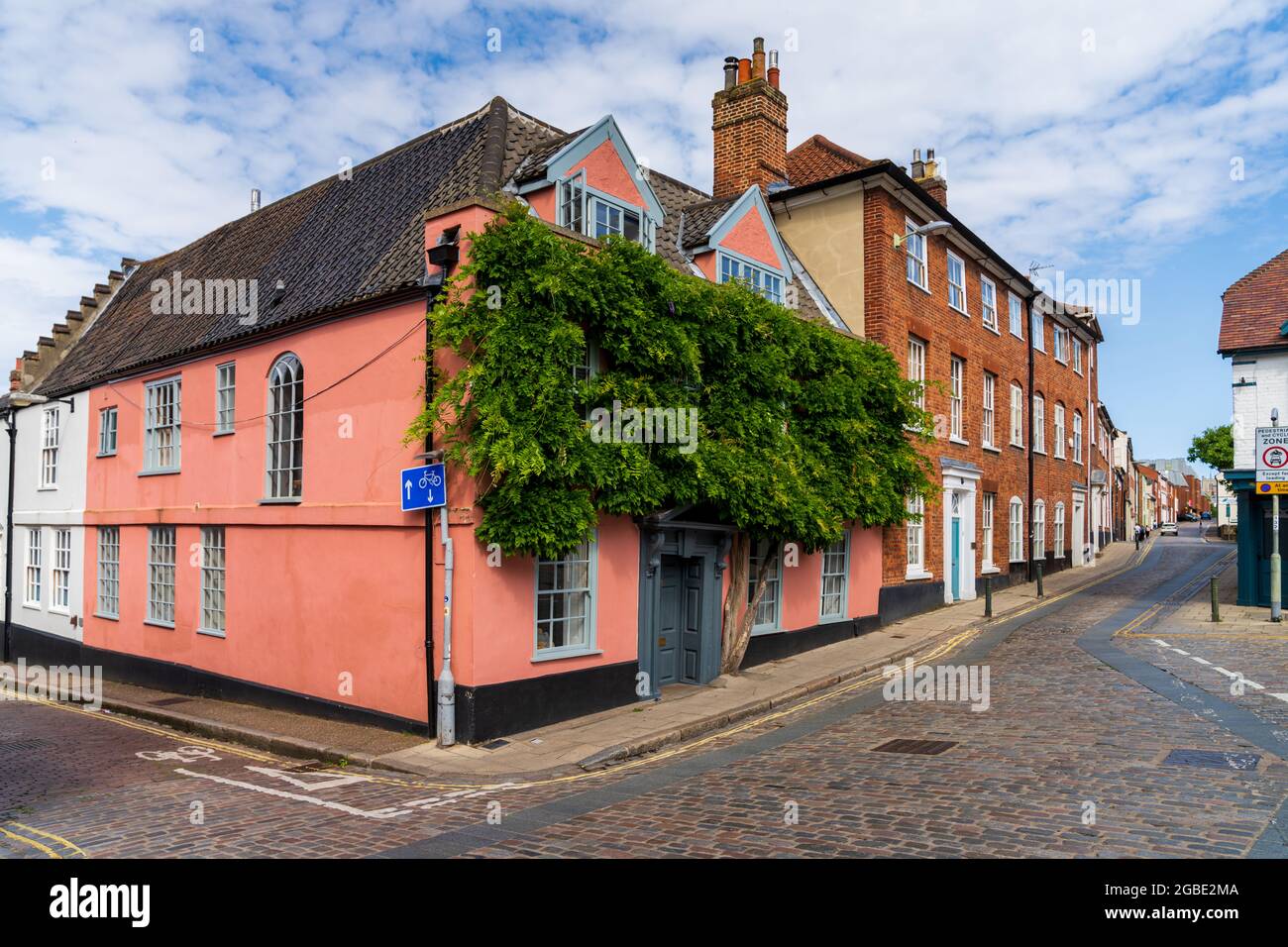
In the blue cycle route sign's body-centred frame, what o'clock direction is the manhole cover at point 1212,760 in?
The manhole cover is roughly at 10 o'clock from the blue cycle route sign.

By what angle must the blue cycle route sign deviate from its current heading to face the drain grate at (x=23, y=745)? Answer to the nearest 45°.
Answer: approximately 135° to its right

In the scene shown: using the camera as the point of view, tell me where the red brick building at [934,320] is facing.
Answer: facing the viewer and to the right of the viewer

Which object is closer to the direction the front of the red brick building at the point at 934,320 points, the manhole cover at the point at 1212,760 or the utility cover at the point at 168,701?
the manhole cover

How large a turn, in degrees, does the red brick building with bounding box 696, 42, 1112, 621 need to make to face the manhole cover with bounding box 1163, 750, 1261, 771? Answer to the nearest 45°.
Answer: approximately 45° to its right

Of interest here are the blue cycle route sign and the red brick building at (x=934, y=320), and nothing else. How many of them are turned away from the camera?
0

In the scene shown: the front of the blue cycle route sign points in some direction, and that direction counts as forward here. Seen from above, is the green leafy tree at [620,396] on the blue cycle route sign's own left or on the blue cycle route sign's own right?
on the blue cycle route sign's own left

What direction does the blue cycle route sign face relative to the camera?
toward the camera

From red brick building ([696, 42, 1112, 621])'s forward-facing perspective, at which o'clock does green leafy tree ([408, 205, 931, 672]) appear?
The green leafy tree is roughly at 2 o'clock from the red brick building.

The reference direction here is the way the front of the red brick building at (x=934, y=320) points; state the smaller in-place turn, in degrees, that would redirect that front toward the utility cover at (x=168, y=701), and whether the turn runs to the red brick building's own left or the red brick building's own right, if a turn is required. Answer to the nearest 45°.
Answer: approximately 90° to the red brick building's own right

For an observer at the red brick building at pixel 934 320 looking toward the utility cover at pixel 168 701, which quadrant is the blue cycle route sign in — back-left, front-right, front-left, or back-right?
front-left

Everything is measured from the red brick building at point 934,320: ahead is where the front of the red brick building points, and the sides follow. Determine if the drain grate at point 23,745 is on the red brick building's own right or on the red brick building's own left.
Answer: on the red brick building's own right
